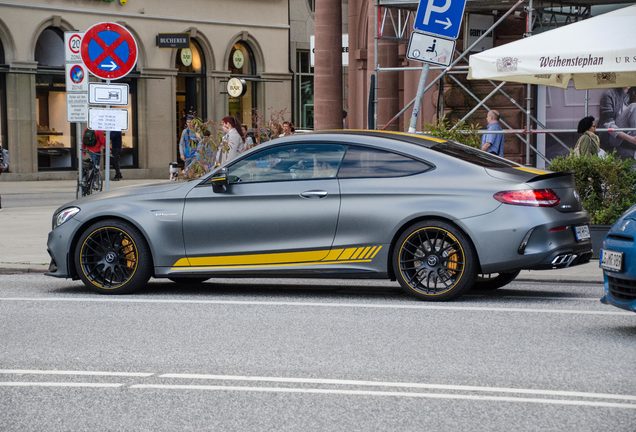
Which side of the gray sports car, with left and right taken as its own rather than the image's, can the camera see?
left

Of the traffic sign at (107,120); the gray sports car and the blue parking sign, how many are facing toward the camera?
2

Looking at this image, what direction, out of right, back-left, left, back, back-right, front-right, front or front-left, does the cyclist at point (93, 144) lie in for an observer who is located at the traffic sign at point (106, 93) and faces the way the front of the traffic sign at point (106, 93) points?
back

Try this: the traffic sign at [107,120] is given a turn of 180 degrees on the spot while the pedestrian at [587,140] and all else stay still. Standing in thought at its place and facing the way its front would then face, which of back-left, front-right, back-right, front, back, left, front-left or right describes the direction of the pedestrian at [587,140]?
right

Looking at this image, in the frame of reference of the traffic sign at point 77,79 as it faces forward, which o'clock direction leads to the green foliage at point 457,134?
The green foliage is roughly at 10 o'clock from the traffic sign.

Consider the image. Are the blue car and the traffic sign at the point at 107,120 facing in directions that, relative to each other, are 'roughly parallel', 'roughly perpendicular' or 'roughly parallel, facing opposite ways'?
roughly perpendicular

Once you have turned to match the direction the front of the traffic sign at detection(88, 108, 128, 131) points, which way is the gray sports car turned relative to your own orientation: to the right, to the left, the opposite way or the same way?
to the right
